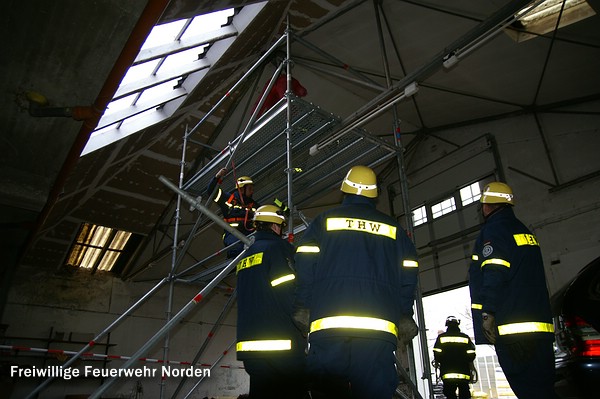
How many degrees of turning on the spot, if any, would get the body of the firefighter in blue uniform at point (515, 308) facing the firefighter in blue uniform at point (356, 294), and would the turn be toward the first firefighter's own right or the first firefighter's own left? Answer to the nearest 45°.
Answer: approximately 90° to the first firefighter's own left

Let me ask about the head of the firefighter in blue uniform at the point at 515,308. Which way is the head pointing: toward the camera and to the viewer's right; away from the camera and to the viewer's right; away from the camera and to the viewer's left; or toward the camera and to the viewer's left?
away from the camera and to the viewer's left

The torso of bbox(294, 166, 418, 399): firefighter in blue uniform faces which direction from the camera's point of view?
away from the camera

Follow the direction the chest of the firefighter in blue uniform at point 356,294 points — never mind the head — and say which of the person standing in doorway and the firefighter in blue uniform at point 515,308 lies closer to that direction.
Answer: the person standing in doorway

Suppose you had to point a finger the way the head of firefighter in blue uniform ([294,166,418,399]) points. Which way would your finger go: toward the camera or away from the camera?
away from the camera
